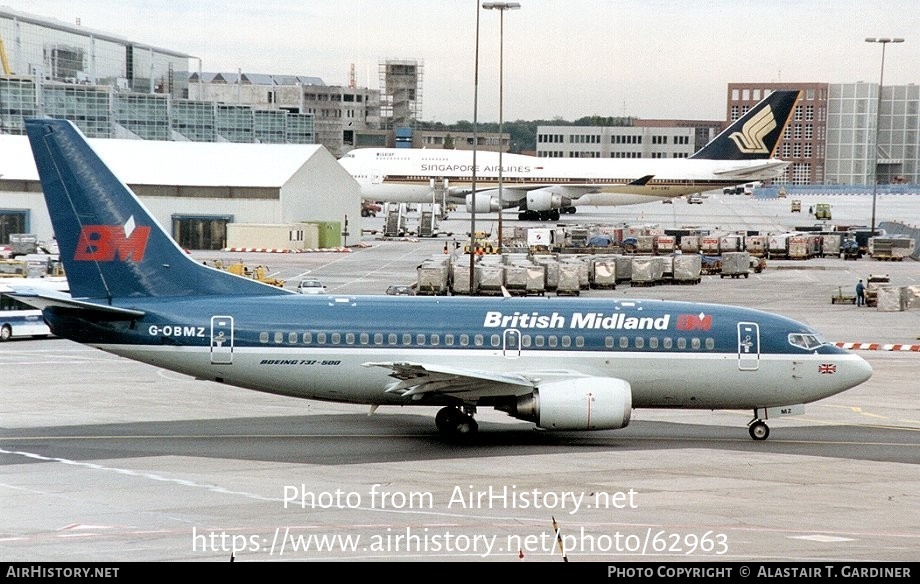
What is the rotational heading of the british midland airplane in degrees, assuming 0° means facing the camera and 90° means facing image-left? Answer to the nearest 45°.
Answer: approximately 270°
